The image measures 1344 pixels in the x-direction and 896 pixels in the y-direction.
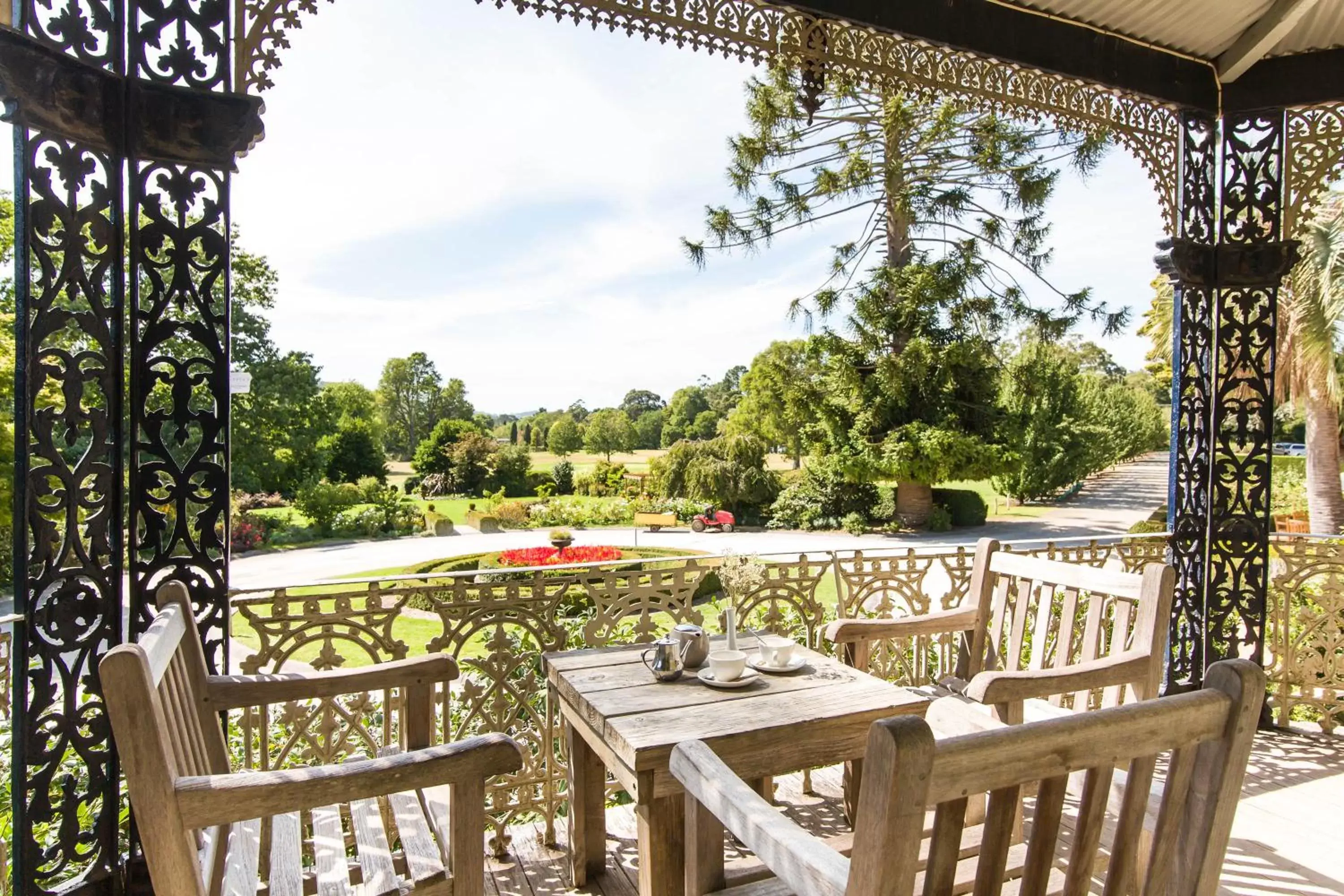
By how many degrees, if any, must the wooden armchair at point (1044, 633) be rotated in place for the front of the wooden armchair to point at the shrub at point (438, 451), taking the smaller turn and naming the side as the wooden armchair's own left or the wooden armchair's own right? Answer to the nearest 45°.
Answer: approximately 90° to the wooden armchair's own right

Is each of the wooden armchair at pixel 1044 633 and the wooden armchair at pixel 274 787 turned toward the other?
yes

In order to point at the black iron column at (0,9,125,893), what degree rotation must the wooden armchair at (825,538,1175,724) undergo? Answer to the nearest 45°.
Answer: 0° — it already faces it

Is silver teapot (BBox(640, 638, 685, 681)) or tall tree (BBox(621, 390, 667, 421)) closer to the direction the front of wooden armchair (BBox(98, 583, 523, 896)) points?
the silver teapot

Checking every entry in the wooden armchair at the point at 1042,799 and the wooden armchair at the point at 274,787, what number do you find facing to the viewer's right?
1

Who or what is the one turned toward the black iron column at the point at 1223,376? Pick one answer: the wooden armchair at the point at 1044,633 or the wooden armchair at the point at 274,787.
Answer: the wooden armchair at the point at 274,787

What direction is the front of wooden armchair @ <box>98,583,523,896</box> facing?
to the viewer's right

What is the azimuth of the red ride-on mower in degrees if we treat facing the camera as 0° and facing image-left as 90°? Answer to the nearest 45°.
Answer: approximately 270°
